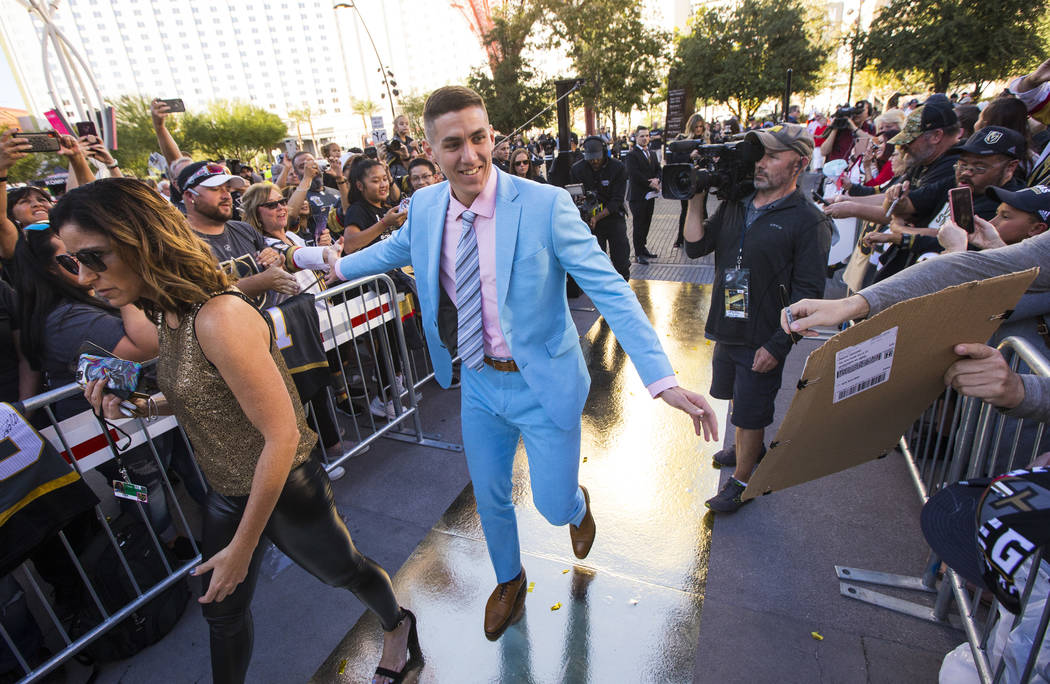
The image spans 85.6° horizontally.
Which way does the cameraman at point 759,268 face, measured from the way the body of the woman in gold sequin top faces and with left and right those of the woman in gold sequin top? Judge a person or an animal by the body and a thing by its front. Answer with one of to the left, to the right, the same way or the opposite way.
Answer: the same way

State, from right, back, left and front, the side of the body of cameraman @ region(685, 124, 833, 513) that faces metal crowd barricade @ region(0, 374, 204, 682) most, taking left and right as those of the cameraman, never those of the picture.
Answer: front

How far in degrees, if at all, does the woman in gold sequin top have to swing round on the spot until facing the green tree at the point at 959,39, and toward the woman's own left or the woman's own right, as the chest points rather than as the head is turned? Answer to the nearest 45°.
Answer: approximately 180°

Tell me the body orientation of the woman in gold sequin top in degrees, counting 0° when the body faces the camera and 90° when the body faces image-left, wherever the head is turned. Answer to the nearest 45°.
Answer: approximately 90°

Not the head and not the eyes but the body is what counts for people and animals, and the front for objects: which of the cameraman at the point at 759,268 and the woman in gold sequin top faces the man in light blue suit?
the cameraman

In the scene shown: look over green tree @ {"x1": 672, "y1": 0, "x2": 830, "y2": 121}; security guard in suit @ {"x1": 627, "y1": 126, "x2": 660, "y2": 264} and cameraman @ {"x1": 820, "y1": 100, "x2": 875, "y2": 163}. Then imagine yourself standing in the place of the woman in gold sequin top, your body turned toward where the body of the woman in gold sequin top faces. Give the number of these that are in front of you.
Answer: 0

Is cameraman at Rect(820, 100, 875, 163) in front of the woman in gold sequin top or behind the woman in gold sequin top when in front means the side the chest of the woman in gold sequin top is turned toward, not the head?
behind

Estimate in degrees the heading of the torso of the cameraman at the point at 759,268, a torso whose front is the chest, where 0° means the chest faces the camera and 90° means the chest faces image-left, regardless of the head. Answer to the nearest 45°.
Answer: approximately 45°

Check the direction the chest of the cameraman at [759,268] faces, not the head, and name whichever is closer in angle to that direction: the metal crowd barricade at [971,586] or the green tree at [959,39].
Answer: the metal crowd barricade

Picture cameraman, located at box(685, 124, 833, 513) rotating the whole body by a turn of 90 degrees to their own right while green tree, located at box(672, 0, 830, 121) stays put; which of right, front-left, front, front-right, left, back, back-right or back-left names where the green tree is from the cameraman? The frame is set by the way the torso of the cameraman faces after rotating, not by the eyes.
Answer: front-right

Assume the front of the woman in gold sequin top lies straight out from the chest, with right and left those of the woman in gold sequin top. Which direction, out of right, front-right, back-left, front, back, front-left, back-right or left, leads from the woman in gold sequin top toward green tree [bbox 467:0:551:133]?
back-right

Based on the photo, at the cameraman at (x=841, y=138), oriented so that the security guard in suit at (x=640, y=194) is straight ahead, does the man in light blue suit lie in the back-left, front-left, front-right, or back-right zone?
front-left
